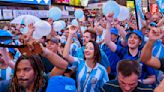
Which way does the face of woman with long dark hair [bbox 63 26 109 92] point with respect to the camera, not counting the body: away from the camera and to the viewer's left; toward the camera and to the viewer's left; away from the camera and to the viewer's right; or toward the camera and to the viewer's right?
toward the camera and to the viewer's left

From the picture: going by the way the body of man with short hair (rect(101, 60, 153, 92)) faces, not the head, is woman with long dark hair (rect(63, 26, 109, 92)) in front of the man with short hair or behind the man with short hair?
behind

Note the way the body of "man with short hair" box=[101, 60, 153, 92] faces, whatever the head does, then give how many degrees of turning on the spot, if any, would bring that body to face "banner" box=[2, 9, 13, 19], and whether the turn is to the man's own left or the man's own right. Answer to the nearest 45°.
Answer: approximately 135° to the man's own right

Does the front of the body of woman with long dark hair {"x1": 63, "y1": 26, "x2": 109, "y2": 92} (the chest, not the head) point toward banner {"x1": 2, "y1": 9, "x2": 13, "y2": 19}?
no

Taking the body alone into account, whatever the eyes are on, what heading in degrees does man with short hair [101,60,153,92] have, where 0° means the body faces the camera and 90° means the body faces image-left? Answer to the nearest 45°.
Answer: approximately 0°

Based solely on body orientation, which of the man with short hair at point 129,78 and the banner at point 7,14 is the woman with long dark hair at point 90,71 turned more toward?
the man with short hair

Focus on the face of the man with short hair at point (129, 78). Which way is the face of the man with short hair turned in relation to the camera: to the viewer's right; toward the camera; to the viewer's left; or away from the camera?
toward the camera

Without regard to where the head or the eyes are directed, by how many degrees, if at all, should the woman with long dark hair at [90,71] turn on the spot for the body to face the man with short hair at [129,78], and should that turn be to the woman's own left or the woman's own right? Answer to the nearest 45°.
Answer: approximately 45° to the woman's own left

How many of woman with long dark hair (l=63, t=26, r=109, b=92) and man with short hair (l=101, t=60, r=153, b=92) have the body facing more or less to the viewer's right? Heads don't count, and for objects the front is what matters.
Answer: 0
